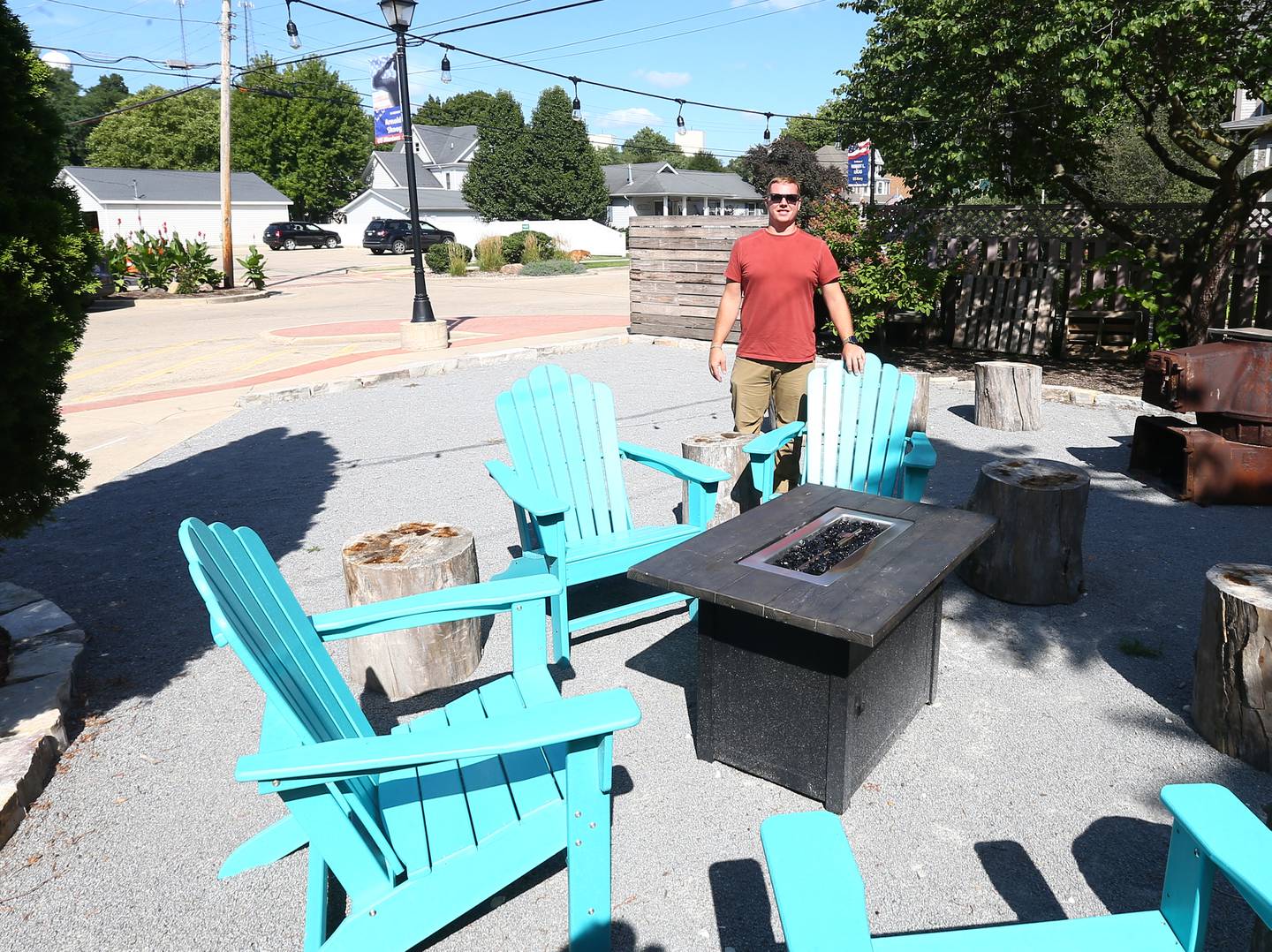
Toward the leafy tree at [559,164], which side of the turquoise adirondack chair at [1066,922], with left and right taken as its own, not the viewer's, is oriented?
front

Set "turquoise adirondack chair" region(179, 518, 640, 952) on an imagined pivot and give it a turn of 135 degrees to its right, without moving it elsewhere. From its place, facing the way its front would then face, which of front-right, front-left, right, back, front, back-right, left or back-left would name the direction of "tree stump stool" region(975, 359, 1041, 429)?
back

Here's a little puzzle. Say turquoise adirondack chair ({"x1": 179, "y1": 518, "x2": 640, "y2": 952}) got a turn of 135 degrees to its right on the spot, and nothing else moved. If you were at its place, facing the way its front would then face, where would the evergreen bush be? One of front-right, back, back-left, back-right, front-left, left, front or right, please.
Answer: right

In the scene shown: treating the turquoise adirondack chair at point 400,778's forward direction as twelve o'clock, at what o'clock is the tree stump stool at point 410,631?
The tree stump stool is roughly at 9 o'clock from the turquoise adirondack chair.

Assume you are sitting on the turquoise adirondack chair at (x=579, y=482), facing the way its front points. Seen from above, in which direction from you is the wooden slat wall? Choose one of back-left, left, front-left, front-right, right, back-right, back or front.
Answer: back-left

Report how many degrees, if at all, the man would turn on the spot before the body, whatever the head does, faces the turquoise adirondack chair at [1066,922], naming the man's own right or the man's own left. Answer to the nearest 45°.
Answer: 0° — they already face it

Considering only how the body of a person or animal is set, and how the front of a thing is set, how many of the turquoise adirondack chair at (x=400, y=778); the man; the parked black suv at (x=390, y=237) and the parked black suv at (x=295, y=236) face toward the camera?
1

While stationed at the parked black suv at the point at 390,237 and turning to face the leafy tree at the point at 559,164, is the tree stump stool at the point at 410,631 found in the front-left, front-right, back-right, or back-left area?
back-right

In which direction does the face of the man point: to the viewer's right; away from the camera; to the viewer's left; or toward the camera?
toward the camera

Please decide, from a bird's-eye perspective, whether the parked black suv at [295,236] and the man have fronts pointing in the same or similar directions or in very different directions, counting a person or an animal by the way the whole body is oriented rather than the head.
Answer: very different directions

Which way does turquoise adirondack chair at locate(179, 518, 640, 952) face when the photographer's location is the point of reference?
facing to the right of the viewer

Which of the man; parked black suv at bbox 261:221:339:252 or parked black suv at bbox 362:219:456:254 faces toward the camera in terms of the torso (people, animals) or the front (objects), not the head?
the man

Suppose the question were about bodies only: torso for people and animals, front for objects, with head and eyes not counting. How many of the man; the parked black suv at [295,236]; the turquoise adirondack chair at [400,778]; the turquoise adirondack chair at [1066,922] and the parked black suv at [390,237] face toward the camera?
1

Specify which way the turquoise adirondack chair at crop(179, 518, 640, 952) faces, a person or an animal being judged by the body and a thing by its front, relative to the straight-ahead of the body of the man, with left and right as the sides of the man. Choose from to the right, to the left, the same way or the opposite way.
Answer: to the left

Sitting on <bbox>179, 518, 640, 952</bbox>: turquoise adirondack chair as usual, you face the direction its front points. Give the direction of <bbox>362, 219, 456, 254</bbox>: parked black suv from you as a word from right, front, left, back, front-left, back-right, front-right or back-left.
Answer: left

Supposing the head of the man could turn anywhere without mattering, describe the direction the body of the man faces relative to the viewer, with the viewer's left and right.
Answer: facing the viewer

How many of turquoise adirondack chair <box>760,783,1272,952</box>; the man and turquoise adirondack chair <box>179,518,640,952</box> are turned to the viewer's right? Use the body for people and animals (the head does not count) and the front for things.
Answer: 1
